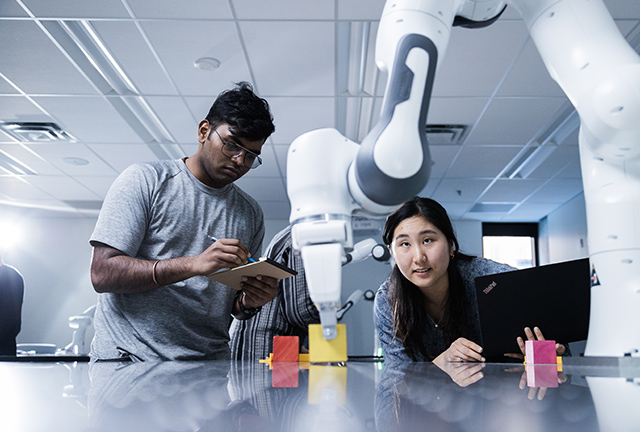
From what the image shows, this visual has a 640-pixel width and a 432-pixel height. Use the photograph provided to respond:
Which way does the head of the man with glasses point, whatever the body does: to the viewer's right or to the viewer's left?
to the viewer's right

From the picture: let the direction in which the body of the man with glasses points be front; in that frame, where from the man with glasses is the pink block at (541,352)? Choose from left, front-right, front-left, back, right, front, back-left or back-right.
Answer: front

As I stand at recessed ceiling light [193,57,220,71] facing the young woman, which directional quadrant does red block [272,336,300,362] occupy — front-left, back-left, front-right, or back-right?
front-right

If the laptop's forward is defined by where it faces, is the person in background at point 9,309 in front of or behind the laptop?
in front

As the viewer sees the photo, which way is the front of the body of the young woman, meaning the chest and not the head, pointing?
toward the camera

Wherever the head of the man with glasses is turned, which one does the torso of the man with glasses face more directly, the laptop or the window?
the laptop

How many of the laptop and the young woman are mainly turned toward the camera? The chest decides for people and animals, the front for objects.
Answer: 1

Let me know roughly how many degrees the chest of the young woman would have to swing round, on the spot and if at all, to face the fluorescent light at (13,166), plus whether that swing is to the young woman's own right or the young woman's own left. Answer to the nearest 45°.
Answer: approximately 135° to the young woman's own right

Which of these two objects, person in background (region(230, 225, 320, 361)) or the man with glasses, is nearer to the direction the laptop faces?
the person in background

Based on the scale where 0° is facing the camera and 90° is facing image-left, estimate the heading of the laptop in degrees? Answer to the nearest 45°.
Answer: approximately 135°

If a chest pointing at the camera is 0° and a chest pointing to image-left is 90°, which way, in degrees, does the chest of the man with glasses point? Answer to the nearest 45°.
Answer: approximately 315°
